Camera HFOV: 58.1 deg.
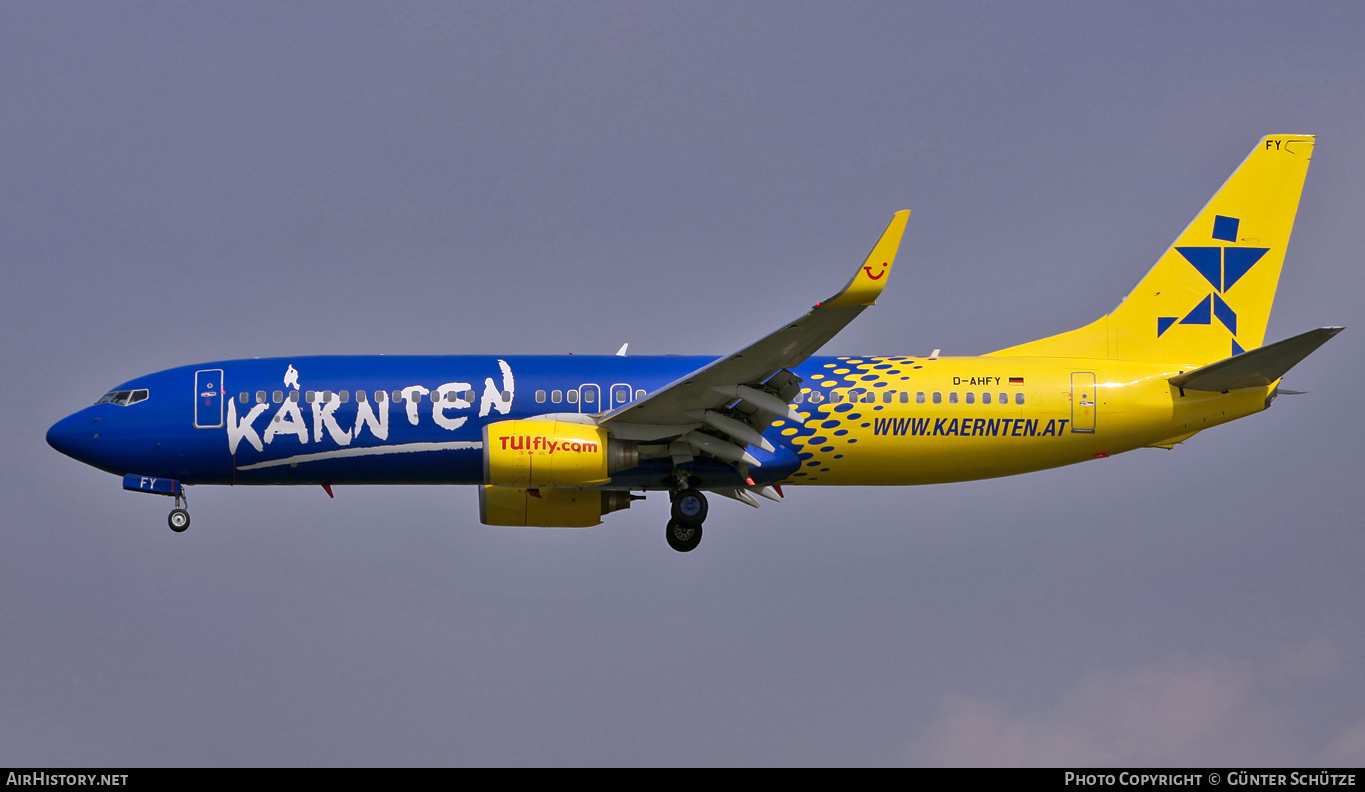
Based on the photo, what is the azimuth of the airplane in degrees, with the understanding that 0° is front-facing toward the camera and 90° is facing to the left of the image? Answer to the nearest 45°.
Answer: approximately 90°
